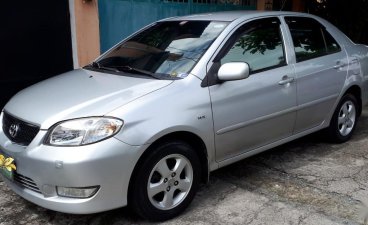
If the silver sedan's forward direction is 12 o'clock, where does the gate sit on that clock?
The gate is roughly at 4 o'clock from the silver sedan.

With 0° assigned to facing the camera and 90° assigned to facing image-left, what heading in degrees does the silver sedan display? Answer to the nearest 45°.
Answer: approximately 45°
